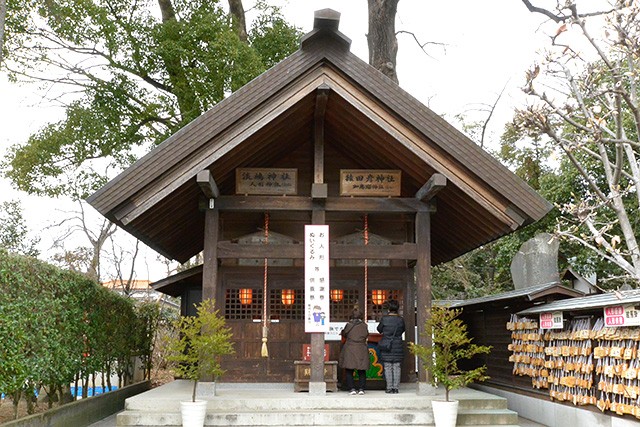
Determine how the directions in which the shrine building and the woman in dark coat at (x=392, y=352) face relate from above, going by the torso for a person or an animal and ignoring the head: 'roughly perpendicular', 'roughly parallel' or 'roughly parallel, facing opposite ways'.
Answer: roughly parallel, facing opposite ways

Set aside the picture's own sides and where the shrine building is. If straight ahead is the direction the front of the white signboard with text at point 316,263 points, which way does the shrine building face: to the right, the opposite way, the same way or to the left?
the same way

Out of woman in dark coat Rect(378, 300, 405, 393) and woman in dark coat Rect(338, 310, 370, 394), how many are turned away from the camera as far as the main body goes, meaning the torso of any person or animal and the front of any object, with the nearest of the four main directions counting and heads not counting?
2

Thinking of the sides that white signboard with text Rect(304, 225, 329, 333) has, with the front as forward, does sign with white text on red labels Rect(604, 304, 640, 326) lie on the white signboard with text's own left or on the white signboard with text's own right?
on the white signboard with text's own left

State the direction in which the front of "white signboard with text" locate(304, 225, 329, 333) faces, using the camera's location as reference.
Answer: facing the viewer

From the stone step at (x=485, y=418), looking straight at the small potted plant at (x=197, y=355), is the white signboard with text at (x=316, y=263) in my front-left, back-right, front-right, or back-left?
front-right

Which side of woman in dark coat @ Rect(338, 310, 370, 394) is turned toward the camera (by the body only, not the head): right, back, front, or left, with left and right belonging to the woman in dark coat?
back

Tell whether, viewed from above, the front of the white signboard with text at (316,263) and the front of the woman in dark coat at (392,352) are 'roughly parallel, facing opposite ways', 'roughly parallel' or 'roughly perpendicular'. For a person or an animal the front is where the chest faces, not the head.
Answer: roughly parallel, facing opposite ways

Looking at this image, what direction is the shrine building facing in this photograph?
toward the camera

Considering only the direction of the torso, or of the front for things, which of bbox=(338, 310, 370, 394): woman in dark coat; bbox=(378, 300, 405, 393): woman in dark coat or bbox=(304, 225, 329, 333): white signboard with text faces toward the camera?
the white signboard with text

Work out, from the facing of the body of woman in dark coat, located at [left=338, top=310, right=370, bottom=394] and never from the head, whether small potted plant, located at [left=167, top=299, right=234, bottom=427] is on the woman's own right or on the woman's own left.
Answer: on the woman's own left

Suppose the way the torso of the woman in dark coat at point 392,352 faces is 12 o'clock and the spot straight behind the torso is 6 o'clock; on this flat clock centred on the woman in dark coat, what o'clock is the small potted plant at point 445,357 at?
The small potted plant is roughly at 5 o'clock from the woman in dark coat.

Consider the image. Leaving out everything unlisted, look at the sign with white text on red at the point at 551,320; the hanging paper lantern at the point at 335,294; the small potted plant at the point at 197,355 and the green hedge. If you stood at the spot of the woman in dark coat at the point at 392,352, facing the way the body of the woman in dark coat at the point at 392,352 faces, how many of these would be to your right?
1

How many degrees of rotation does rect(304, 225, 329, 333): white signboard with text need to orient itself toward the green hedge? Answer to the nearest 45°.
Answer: approximately 45° to its right

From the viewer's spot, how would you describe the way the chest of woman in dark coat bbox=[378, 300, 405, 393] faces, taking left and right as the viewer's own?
facing away from the viewer

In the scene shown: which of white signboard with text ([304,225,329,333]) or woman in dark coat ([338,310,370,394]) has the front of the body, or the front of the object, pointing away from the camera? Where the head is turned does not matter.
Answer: the woman in dark coat

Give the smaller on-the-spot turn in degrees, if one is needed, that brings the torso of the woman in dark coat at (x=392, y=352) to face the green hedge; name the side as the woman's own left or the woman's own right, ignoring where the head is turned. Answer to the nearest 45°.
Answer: approximately 135° to the woman's own left

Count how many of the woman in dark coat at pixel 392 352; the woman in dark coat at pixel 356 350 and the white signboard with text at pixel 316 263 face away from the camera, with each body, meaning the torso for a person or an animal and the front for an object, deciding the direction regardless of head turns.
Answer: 2
